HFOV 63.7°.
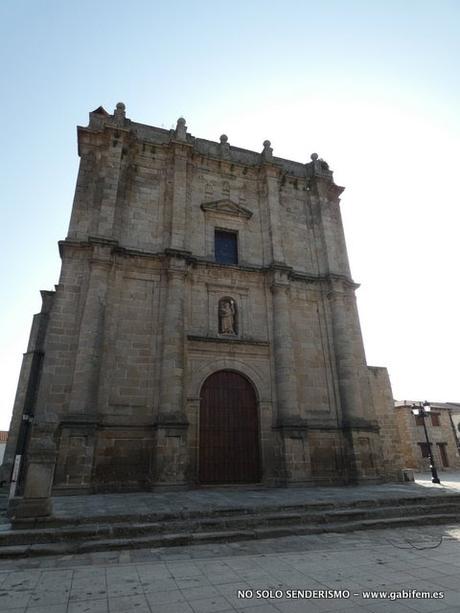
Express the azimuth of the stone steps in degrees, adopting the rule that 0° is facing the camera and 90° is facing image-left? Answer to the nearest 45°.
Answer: approximately 0°

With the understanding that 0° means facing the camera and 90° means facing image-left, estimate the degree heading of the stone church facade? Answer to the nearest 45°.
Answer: approximately 0°

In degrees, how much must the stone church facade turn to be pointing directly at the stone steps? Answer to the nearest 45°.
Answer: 0° — it already faces it

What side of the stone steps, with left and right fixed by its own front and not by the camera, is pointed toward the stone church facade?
back

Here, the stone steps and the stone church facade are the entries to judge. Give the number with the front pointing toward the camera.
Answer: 2
